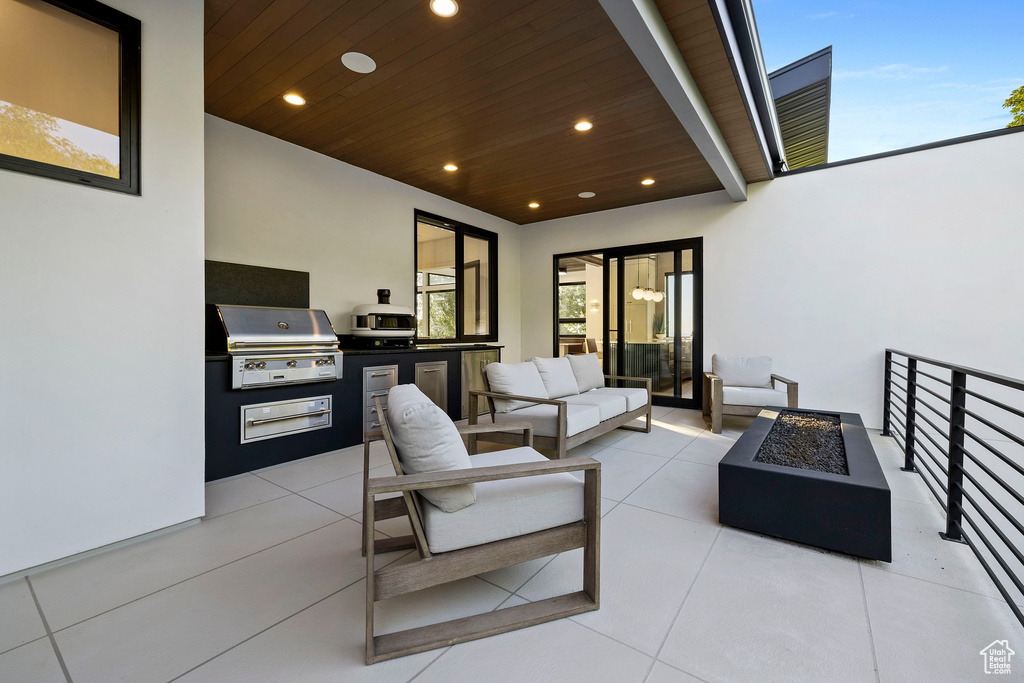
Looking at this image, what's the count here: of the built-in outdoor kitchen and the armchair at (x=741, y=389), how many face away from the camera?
0

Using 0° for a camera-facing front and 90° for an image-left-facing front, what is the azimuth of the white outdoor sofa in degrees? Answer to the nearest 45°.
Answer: approximately 315°

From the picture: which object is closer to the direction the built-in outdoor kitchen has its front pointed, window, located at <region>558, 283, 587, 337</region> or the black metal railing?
the black metal railing

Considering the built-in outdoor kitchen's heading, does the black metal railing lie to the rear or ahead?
ahead

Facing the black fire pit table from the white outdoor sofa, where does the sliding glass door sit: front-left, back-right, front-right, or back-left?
back-left

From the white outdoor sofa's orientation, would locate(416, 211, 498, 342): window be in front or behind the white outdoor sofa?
behind

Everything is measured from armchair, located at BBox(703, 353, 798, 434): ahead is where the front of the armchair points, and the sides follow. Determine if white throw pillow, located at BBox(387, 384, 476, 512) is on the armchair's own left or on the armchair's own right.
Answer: on the armchair's own right
